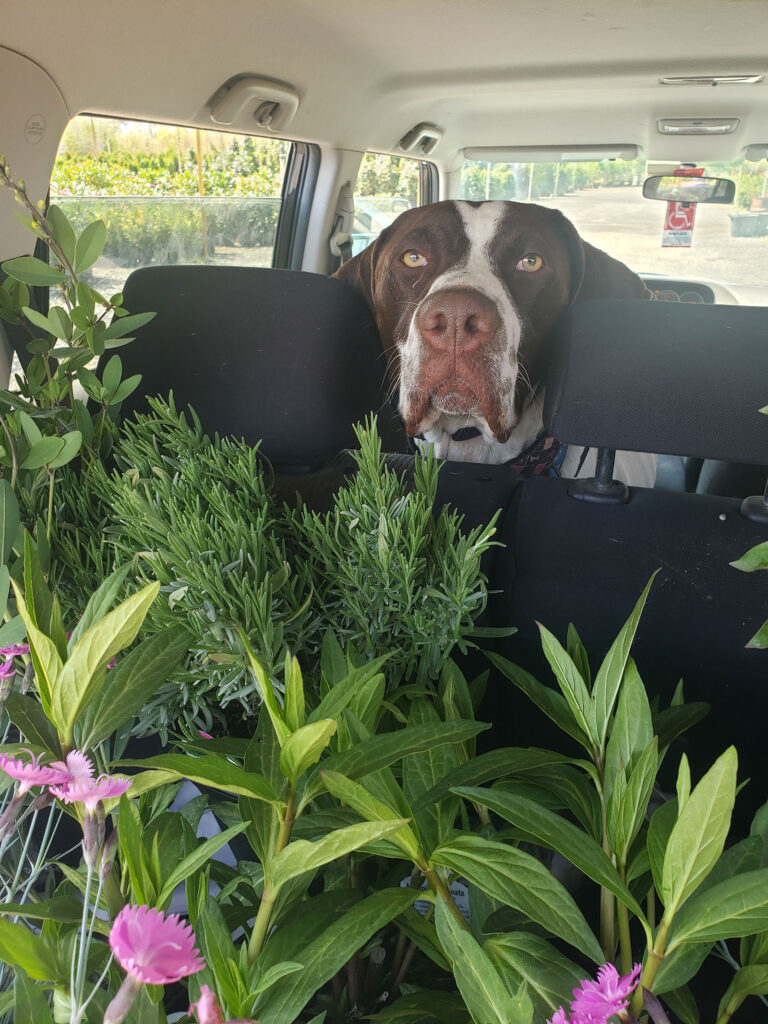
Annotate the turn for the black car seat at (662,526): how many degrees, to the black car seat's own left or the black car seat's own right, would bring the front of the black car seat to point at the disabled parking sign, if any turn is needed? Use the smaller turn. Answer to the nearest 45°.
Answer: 0° — it already faces it

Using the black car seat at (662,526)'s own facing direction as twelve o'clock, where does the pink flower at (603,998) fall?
The pink flower is roughly at 6 o'clock from the black car seat.

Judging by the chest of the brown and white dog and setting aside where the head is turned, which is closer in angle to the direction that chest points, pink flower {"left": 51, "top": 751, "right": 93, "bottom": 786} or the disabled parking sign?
the pink flower

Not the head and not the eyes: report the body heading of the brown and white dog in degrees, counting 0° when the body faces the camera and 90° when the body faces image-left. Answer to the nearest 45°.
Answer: approximately 0°

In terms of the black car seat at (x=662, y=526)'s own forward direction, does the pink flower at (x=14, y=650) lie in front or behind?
behind

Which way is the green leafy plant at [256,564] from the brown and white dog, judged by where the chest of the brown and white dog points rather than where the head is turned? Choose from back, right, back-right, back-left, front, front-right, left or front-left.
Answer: front

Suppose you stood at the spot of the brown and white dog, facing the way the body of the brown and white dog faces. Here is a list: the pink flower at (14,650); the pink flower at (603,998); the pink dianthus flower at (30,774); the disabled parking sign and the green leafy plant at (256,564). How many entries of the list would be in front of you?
4

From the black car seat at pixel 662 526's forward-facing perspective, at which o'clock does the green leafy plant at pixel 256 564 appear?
The green leafy plant is roughly at 7 o'clock from the black car seat.

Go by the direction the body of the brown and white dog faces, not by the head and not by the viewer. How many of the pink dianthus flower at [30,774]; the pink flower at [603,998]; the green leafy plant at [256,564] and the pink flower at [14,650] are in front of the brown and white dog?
4

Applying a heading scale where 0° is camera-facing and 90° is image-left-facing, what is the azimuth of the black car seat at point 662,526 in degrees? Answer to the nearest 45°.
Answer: approximately 180°

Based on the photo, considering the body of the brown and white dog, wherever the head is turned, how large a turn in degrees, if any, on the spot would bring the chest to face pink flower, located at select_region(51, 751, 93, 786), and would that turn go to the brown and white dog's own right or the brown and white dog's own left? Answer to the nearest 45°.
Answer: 0° — it already faces it

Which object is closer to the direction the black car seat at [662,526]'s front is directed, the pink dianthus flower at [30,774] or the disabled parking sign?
the disabled parking sign

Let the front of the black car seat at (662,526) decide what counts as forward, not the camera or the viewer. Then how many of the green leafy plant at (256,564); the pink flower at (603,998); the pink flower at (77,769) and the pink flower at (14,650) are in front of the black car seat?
0

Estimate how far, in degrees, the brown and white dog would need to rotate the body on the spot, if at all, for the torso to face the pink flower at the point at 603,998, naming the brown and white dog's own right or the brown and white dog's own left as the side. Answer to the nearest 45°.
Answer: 0° — it already faces it
